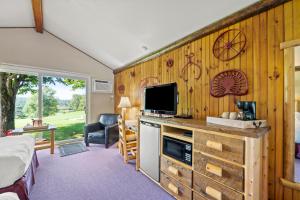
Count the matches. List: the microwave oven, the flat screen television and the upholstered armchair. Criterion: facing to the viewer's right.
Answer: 0

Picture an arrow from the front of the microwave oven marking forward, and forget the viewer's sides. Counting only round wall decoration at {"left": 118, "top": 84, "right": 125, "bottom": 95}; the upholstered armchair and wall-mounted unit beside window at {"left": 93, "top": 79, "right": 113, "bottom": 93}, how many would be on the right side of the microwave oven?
3

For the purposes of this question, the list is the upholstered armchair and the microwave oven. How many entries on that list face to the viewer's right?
0

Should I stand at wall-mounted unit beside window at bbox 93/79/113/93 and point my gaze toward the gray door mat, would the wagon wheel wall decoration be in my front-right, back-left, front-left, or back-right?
front-left

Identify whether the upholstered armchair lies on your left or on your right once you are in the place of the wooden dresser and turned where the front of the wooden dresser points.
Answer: on your right

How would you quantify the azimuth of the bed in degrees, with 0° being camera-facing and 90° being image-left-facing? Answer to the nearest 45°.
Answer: approximately 270°

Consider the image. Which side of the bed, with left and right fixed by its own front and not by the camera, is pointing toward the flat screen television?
front

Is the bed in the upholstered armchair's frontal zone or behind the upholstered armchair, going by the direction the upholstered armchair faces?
frontal zone

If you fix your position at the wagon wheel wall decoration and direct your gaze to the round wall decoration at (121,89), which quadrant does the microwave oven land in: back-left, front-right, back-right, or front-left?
front-left

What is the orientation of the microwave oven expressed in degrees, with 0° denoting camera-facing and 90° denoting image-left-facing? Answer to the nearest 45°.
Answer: approximately 45°

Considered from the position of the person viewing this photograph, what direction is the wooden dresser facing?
facing the viewer and to the left of the viewer

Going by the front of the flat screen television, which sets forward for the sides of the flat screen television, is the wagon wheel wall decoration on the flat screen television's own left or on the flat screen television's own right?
on the flat screen television's own left
